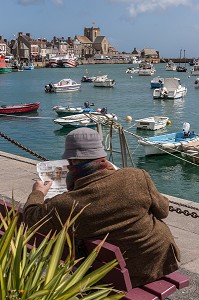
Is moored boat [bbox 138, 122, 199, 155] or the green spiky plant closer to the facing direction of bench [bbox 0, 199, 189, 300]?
the moored boat

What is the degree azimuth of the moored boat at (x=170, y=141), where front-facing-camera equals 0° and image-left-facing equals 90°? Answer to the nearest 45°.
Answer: approximately 45°

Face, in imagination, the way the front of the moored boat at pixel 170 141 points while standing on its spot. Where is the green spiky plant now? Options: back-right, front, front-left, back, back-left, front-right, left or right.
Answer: front-left

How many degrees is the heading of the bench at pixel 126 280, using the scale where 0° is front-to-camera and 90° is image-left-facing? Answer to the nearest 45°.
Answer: approximately 225°

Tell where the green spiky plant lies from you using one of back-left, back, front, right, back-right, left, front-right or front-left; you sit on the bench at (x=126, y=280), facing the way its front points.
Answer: back

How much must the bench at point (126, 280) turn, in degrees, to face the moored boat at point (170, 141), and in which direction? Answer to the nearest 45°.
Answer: approximately 45° to its left

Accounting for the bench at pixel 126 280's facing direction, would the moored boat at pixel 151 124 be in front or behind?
in front
